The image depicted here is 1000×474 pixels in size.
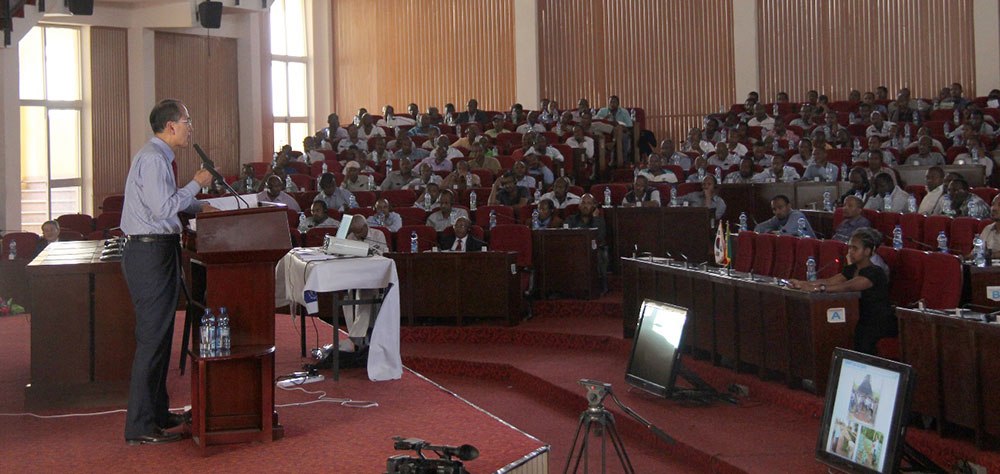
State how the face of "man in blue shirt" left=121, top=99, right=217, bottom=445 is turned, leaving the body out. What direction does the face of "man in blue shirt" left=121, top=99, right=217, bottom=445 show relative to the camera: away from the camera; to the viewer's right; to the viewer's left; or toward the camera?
to the viewer's right

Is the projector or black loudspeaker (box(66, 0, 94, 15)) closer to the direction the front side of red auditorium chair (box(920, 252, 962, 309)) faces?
the projector

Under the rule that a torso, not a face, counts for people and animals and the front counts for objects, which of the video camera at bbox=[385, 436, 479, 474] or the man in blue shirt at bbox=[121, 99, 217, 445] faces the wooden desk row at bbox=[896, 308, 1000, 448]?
the man in blue shirt

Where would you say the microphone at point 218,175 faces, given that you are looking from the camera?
facing to the left of the viewer
